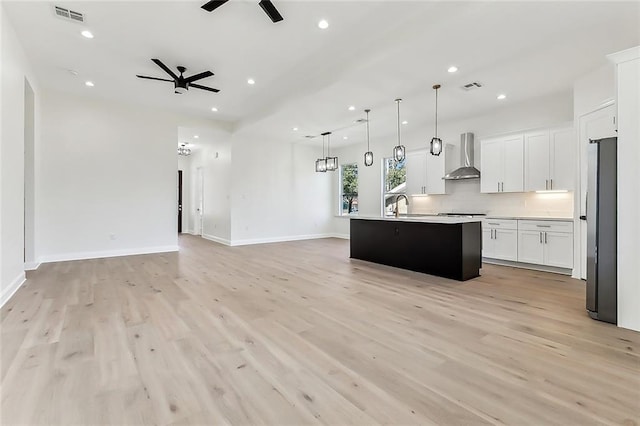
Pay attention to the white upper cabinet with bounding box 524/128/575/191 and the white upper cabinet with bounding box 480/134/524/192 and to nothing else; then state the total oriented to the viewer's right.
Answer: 0

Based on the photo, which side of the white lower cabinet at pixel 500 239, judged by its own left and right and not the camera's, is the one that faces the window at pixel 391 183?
right

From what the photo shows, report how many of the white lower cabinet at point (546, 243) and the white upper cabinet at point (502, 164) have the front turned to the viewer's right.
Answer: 0

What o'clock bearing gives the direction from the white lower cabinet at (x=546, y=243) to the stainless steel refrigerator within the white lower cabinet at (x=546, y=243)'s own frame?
The stainless steel refrigerator is roughly at 10 o'clock from the white lower cabinet.

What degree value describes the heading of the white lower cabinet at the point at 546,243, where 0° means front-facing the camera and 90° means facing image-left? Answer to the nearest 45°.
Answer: approximately 45°

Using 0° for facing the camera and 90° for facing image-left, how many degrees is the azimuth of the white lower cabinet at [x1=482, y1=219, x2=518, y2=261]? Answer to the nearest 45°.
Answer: approximately 45°

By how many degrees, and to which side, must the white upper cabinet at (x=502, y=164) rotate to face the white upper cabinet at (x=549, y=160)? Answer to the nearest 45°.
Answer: approximately 135° to its left

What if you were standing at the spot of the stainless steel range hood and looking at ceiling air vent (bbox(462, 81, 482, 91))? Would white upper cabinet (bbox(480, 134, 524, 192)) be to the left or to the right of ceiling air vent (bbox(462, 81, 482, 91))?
left

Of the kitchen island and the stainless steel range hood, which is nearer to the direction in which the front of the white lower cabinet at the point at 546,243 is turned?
the kitchen island
